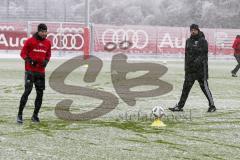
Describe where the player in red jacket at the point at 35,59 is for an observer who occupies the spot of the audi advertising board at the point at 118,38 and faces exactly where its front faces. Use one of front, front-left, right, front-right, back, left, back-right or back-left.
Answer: front

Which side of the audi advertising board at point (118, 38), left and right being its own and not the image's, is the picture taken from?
front

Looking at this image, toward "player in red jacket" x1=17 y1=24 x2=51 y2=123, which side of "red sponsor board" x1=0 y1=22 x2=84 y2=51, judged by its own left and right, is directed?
front
